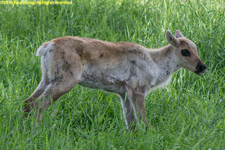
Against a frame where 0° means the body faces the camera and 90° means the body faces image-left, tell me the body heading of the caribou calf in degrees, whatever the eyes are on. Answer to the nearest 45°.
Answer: approximately 270°
